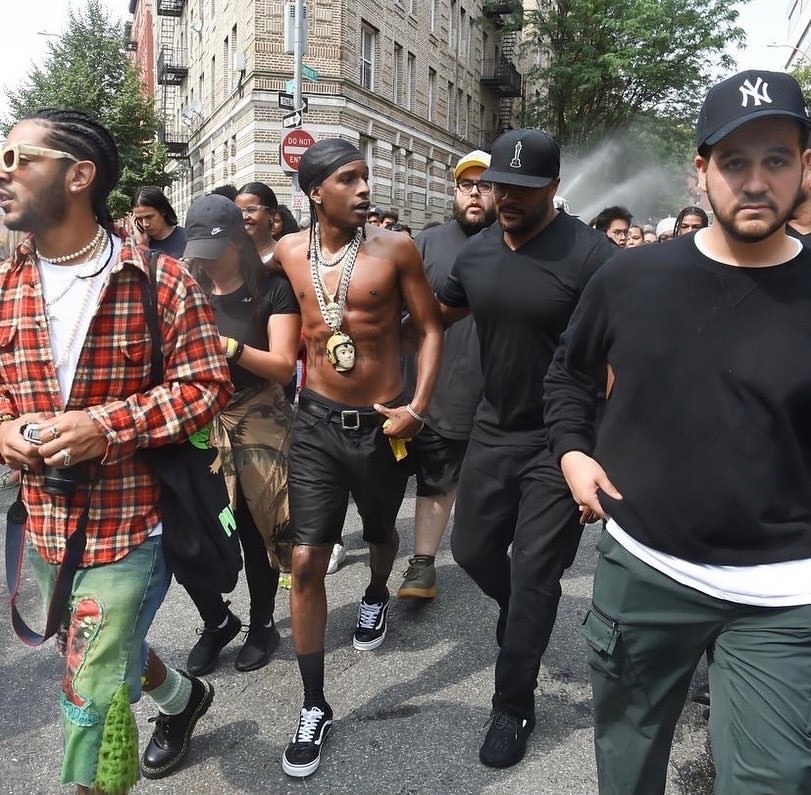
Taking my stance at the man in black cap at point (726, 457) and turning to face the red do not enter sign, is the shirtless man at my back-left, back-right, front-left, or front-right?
front-left

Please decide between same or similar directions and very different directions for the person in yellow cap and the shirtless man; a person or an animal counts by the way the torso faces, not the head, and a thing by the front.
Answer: same or similar directions

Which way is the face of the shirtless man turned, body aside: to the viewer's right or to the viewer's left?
to the viewer's right

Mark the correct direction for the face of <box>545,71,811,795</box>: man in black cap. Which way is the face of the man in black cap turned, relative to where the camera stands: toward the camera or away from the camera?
toward the camera

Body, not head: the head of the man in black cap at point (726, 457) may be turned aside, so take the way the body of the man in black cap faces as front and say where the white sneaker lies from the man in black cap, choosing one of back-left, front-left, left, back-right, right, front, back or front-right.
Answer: back-right

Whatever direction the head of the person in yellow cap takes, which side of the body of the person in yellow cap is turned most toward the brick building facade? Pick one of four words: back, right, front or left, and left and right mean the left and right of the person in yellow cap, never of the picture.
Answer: back

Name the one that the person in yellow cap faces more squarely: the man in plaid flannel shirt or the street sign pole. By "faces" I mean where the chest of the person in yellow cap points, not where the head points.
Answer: the man in plaid flannel shirt

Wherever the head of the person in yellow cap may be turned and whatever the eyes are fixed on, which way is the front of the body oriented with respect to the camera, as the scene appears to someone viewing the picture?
toward the camera

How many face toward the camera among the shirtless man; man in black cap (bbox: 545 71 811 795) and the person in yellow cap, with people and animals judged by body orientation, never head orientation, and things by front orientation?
3

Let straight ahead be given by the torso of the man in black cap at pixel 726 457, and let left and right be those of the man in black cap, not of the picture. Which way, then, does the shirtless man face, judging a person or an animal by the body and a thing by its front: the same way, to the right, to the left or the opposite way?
the same way

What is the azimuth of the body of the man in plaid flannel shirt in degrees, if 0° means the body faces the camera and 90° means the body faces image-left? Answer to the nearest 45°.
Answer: approximately 45°

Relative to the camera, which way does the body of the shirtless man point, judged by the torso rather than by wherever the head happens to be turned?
toward the camera

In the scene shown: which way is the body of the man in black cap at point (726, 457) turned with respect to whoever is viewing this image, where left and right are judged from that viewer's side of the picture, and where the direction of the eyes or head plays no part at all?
facing the viewer

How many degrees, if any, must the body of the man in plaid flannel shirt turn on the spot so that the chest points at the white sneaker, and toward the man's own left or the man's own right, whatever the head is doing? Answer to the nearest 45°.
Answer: approximately 180°

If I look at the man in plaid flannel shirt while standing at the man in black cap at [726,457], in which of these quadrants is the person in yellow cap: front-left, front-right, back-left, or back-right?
front-right

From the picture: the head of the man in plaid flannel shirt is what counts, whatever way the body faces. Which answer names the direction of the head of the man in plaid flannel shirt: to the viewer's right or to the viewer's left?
to the viewer's left

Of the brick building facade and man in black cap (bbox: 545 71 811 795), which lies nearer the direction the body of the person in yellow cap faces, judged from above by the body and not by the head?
the man in black cap

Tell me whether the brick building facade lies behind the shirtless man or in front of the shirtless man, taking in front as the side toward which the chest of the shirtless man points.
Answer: behind

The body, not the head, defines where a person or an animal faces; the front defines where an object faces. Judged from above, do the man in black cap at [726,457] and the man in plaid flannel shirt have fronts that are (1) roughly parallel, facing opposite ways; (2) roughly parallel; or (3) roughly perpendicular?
roughly parallel
